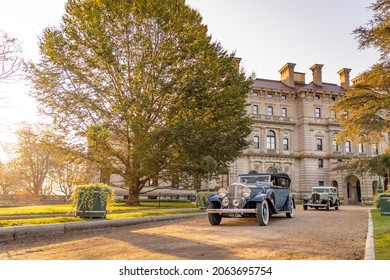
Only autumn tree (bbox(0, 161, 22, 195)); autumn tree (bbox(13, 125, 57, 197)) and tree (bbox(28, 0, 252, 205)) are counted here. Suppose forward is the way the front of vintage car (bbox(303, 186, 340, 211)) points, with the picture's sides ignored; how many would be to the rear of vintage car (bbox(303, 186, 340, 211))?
0

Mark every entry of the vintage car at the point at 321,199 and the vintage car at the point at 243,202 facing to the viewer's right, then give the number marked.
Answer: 0

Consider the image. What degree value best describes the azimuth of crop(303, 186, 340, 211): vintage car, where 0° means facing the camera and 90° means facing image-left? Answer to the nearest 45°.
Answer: approximately 45°

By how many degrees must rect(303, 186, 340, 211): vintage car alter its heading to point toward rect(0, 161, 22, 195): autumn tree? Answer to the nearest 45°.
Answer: approximately 45° to its right

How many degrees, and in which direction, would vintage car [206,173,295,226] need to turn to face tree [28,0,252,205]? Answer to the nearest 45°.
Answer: approximately 90° to its right

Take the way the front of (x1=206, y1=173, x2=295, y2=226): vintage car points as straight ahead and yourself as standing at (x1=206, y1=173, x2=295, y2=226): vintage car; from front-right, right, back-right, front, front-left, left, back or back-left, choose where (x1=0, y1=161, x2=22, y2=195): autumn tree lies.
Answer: right

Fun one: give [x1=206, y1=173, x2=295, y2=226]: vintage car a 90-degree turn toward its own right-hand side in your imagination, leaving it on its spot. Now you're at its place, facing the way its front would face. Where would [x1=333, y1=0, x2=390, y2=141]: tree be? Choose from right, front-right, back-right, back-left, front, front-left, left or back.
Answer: right

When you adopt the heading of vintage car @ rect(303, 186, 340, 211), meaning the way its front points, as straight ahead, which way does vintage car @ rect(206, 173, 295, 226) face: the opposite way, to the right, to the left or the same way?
the same way

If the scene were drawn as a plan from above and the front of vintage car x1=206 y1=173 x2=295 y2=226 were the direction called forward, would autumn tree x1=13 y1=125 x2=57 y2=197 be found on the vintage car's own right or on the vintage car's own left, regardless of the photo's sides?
on the vintage car's own right

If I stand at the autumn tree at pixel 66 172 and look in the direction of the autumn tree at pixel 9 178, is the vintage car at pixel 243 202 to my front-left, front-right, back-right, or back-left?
back-left

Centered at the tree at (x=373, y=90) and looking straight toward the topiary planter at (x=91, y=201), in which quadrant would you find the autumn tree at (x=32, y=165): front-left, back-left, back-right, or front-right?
front-right

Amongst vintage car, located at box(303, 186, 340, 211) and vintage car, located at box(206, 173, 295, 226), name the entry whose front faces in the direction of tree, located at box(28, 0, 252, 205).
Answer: vintage car, located at box(303, 186, 340, 211)

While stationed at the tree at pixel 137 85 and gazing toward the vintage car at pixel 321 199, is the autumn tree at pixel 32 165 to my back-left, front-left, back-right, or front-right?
back-left

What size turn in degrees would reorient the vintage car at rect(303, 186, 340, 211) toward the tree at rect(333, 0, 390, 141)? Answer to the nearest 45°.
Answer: approximately 90° to its left

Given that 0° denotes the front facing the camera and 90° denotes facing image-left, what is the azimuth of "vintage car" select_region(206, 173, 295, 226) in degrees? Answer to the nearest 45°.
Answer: approximately 45°
